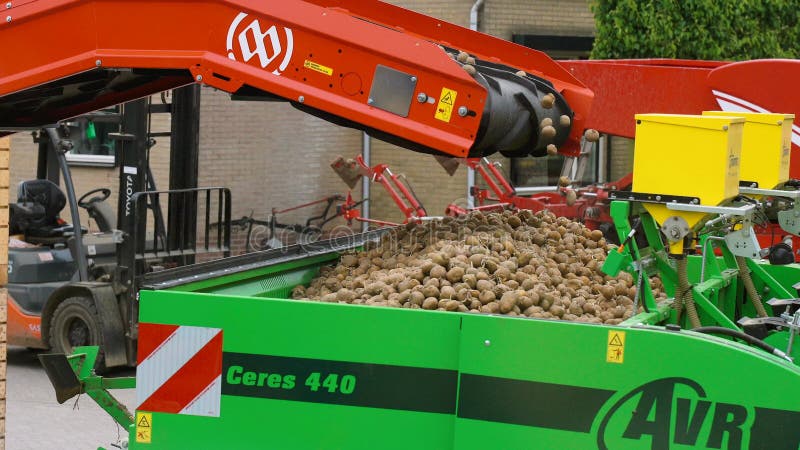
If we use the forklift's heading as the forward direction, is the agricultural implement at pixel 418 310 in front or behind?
in front

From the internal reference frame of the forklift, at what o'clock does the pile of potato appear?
The pile of potato is roughly at 1 o'clock from the forklift.

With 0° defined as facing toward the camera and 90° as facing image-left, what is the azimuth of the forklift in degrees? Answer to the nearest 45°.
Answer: approximately 315°

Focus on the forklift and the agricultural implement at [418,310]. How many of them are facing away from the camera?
0
